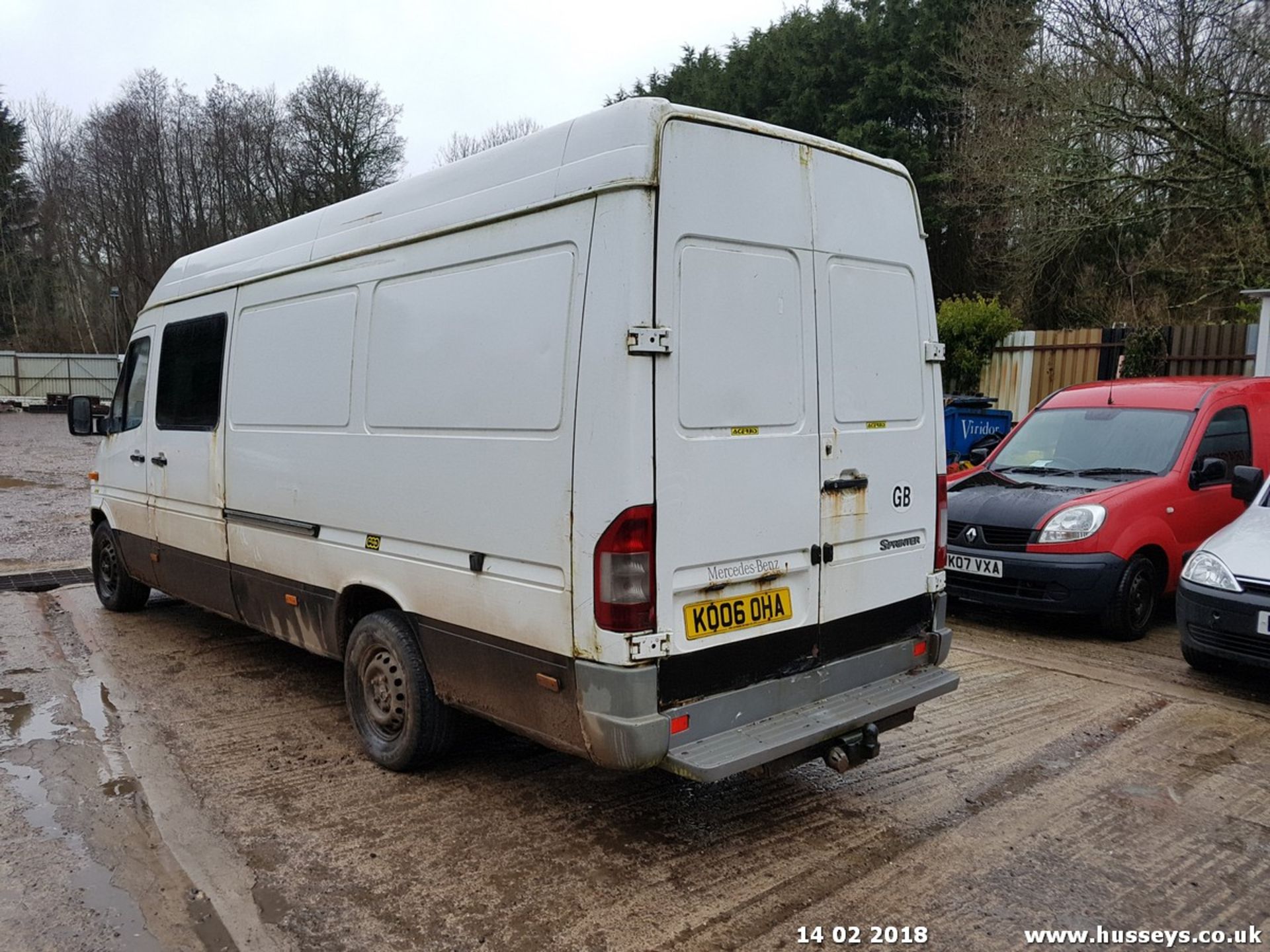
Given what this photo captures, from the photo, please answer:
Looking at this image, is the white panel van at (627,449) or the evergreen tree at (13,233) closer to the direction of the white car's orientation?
the white panel van

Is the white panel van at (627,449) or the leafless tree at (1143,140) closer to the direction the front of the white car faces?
the white panel van

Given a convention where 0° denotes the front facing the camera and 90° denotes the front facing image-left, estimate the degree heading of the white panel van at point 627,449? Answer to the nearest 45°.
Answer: approximately 135°

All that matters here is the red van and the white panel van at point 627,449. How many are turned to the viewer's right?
0

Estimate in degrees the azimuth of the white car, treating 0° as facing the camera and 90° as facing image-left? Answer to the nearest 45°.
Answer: approximately 45°

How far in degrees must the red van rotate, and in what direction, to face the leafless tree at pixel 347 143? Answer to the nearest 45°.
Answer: approximately 90° to its right

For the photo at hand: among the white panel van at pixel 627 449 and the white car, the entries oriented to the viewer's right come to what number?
0

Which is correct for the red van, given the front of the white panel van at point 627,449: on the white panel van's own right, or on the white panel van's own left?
on the white panel van's own right

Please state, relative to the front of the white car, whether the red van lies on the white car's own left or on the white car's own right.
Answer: on the white car's own right

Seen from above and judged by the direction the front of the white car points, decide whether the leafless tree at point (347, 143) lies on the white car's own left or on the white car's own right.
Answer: on the white car's own right

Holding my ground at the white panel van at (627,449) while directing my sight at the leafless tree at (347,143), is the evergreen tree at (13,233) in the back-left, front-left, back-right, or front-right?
front-left

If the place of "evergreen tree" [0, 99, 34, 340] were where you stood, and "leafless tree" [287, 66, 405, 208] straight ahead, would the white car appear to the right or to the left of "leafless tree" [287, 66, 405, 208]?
right
